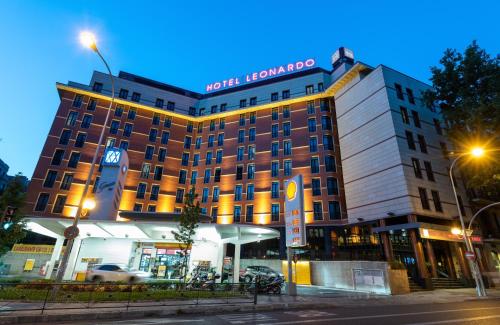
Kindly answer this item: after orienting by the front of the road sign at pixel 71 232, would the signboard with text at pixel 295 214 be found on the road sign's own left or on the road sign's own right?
on the road sign's own left

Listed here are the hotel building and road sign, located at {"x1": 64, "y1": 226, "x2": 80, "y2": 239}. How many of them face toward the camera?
2

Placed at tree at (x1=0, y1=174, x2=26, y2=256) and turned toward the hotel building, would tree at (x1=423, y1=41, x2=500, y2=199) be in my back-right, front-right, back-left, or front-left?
front-right

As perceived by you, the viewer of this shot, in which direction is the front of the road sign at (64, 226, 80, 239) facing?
facing the viewer

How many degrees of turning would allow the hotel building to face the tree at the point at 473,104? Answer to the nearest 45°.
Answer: approximately 45° to its left

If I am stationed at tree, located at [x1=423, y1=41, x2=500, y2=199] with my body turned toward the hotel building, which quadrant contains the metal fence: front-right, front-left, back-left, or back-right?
front-left

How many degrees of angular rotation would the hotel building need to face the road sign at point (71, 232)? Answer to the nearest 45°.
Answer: approximately 45° to its right

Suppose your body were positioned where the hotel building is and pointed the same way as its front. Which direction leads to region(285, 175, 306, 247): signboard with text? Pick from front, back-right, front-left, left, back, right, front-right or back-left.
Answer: front

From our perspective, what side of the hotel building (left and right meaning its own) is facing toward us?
front
